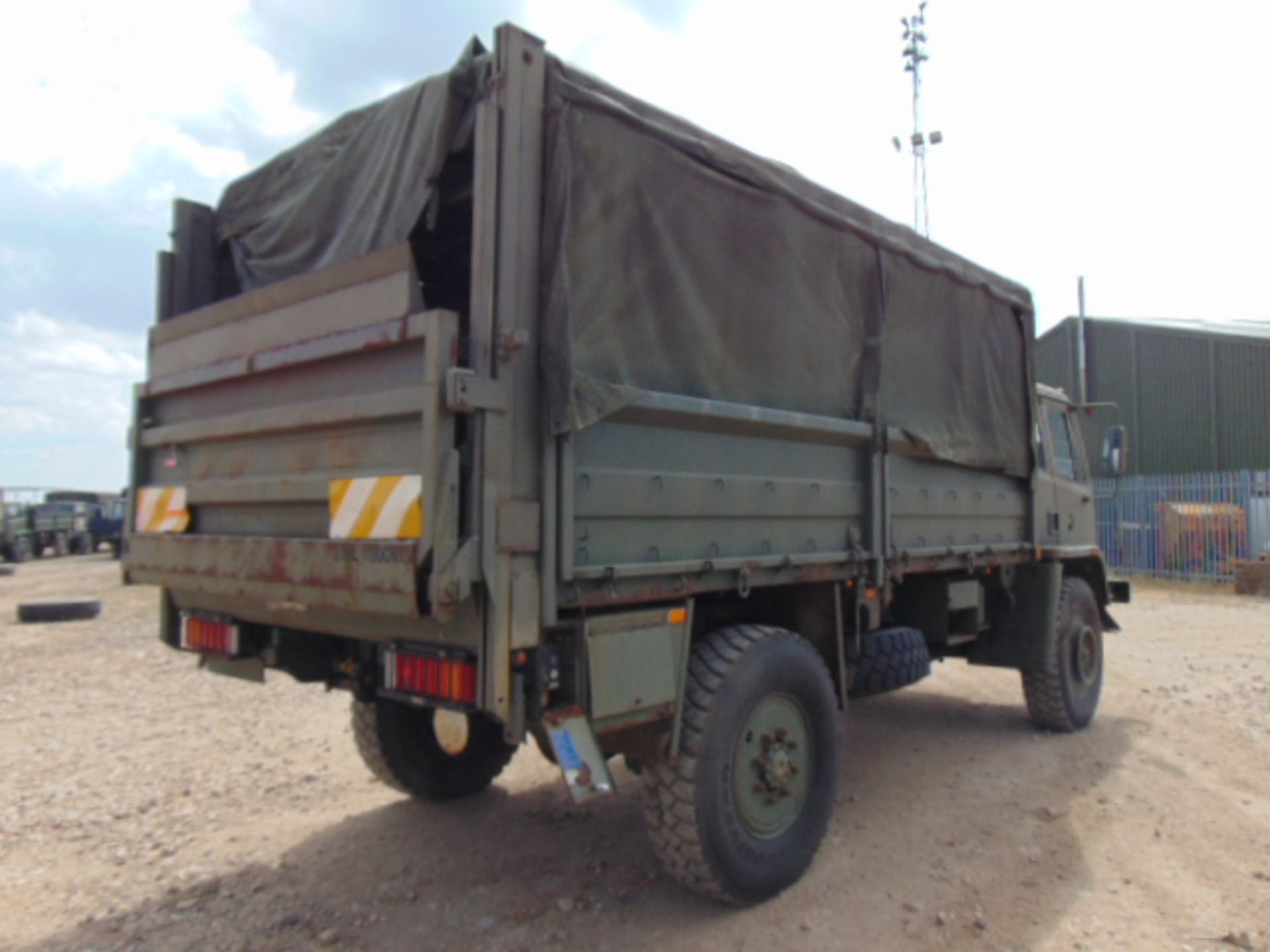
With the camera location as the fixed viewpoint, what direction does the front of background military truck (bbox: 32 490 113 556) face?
facing the viewer and to the left of the viewer

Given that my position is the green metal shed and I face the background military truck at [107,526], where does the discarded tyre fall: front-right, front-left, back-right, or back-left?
front-left

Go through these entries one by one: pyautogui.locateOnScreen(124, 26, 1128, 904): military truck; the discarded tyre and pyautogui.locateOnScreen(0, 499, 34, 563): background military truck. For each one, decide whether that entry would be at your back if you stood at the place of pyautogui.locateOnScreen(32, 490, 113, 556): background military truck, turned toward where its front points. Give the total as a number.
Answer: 0

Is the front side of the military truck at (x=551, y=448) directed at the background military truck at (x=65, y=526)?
no

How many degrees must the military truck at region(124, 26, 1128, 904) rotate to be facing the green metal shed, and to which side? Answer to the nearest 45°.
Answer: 0° — it already faces it

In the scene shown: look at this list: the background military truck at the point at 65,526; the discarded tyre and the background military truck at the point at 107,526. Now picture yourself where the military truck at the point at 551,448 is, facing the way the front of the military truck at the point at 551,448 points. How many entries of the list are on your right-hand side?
0

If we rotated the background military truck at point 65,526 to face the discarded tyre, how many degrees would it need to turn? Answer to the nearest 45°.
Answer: approximately 45° to its left

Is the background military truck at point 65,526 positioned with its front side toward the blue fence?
no

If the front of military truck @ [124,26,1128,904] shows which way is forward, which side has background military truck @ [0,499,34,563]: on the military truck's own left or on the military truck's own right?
on the military truck's own left

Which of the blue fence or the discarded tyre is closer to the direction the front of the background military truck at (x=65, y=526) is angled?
the discarded tyre

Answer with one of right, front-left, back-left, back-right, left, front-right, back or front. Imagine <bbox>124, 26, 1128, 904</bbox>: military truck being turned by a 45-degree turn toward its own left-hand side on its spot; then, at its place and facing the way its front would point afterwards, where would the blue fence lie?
front-right

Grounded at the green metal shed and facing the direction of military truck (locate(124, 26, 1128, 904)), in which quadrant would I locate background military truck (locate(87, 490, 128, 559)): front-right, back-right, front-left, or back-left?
front-right

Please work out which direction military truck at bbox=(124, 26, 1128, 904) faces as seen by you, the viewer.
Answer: facing away from the viewer and to the right of the viewer

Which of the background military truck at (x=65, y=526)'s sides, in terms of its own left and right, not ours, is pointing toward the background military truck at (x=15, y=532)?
front

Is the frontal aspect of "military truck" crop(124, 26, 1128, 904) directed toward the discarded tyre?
no

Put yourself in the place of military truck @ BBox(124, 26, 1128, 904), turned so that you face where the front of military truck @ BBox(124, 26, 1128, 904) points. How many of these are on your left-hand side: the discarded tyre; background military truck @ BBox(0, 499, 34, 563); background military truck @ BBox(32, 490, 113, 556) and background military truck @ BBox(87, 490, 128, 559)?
4
